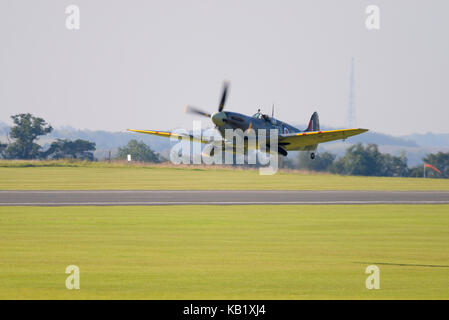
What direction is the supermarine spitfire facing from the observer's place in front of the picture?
facing the viewer and to the left of the viewer
